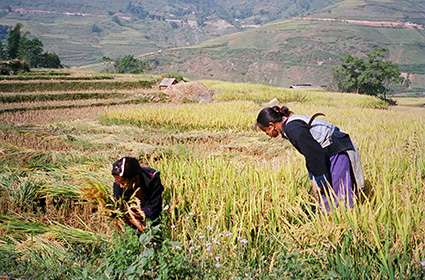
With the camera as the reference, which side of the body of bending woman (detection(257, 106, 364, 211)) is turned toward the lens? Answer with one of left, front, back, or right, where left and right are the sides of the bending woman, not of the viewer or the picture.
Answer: left

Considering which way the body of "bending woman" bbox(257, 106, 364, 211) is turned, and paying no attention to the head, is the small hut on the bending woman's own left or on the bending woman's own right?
on the bending woman's own right
